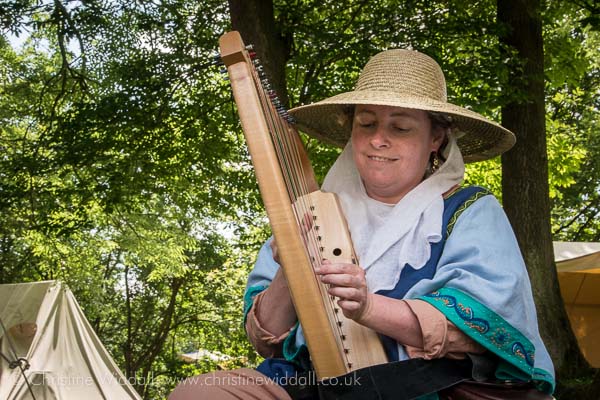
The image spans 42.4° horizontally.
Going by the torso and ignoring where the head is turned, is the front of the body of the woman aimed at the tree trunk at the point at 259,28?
no

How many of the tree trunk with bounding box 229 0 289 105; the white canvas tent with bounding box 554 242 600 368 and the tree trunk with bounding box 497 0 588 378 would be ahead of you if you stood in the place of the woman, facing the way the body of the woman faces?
0

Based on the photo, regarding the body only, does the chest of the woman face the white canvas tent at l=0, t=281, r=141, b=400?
no

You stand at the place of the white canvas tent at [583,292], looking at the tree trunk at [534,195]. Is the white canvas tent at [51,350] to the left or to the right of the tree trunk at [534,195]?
right

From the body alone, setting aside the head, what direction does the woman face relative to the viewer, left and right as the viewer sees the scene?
facing the viewer and to the left of the viewer

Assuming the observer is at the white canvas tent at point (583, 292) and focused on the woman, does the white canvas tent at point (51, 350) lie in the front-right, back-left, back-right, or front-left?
front-right

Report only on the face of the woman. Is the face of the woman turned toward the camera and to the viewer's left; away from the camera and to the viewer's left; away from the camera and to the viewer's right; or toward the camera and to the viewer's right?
toward the camera and to the viewer's left

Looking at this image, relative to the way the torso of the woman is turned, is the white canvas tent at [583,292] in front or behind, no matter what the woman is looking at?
behind
